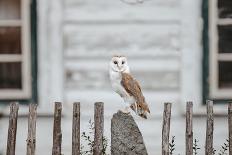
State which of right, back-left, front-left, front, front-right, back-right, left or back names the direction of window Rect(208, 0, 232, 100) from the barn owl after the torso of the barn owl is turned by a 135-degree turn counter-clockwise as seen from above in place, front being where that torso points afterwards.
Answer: front-left

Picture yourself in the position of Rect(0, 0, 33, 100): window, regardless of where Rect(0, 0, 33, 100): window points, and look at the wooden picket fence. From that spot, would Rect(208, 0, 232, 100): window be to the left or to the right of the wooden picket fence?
left

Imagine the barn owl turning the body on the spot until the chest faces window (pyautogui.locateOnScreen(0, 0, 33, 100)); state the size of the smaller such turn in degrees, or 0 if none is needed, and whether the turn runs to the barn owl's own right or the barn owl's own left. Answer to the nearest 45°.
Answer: approximately 90° to the barn owl's own right

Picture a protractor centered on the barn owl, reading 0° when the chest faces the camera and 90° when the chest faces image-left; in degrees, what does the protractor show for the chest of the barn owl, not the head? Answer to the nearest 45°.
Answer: approximately 45°
